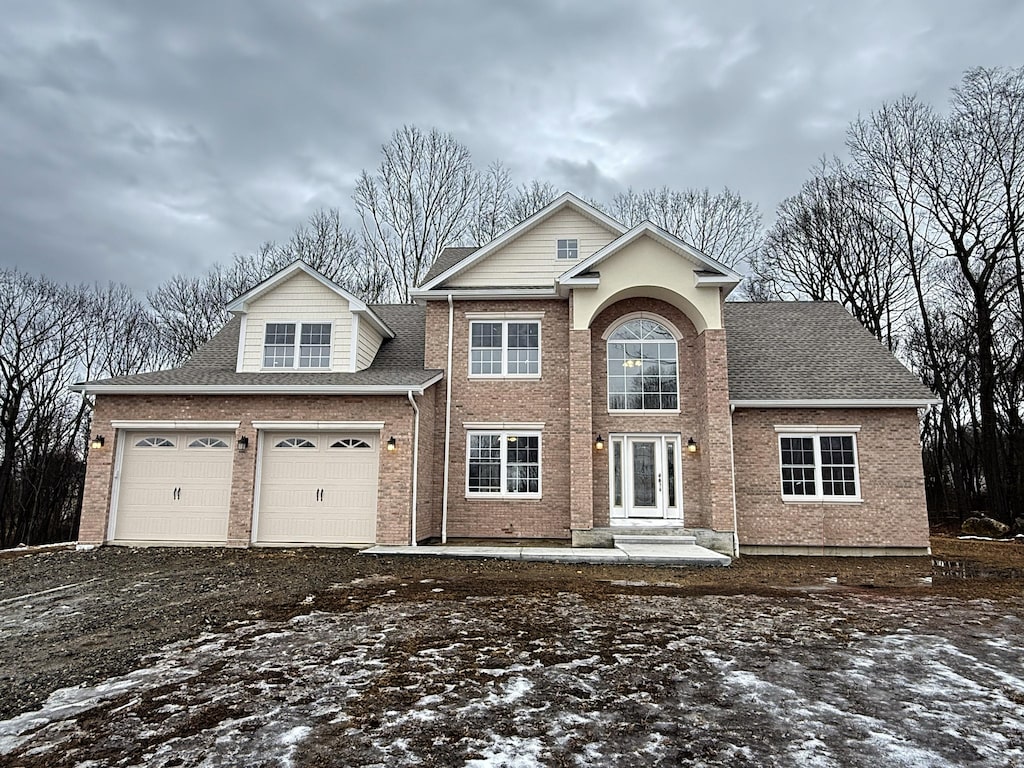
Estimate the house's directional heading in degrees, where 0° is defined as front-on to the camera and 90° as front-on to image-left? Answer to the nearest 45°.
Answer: approximately 0°

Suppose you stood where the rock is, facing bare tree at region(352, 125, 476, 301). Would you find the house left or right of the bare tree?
left

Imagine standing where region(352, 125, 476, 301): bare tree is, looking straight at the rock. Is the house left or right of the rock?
right

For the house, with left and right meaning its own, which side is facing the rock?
left

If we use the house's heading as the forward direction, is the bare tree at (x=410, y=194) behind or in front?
behind
